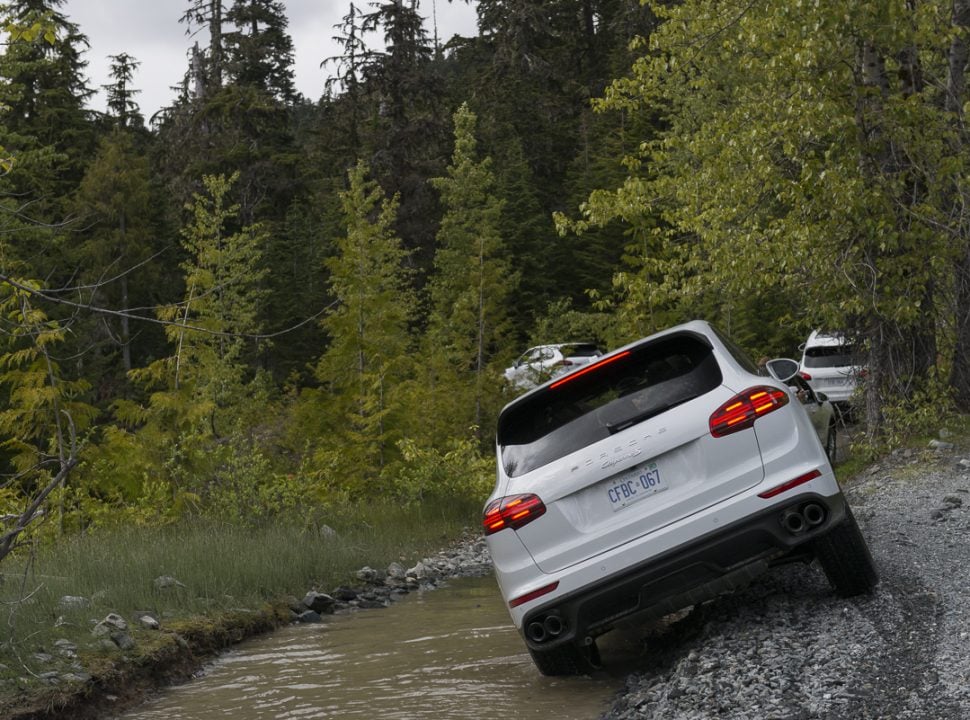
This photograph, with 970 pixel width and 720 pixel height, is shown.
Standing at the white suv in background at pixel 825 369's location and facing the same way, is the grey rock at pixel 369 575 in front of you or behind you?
behind

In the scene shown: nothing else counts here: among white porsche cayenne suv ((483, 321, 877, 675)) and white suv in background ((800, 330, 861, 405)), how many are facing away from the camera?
2

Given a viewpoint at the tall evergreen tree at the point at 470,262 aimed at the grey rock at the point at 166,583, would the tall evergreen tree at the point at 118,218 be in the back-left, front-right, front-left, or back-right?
back-right

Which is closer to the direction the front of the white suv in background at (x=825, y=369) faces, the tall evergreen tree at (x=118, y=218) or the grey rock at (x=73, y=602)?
the tall evergreen tree

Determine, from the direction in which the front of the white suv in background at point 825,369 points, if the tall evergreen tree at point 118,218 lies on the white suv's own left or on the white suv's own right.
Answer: on the white suv's own left

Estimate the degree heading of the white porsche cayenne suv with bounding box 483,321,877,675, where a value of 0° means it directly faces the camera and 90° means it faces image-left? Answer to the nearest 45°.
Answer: approximately 180°

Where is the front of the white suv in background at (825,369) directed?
away from the camera

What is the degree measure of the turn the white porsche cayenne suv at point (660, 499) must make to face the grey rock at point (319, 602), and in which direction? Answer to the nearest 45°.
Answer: approximately 45° to its left
